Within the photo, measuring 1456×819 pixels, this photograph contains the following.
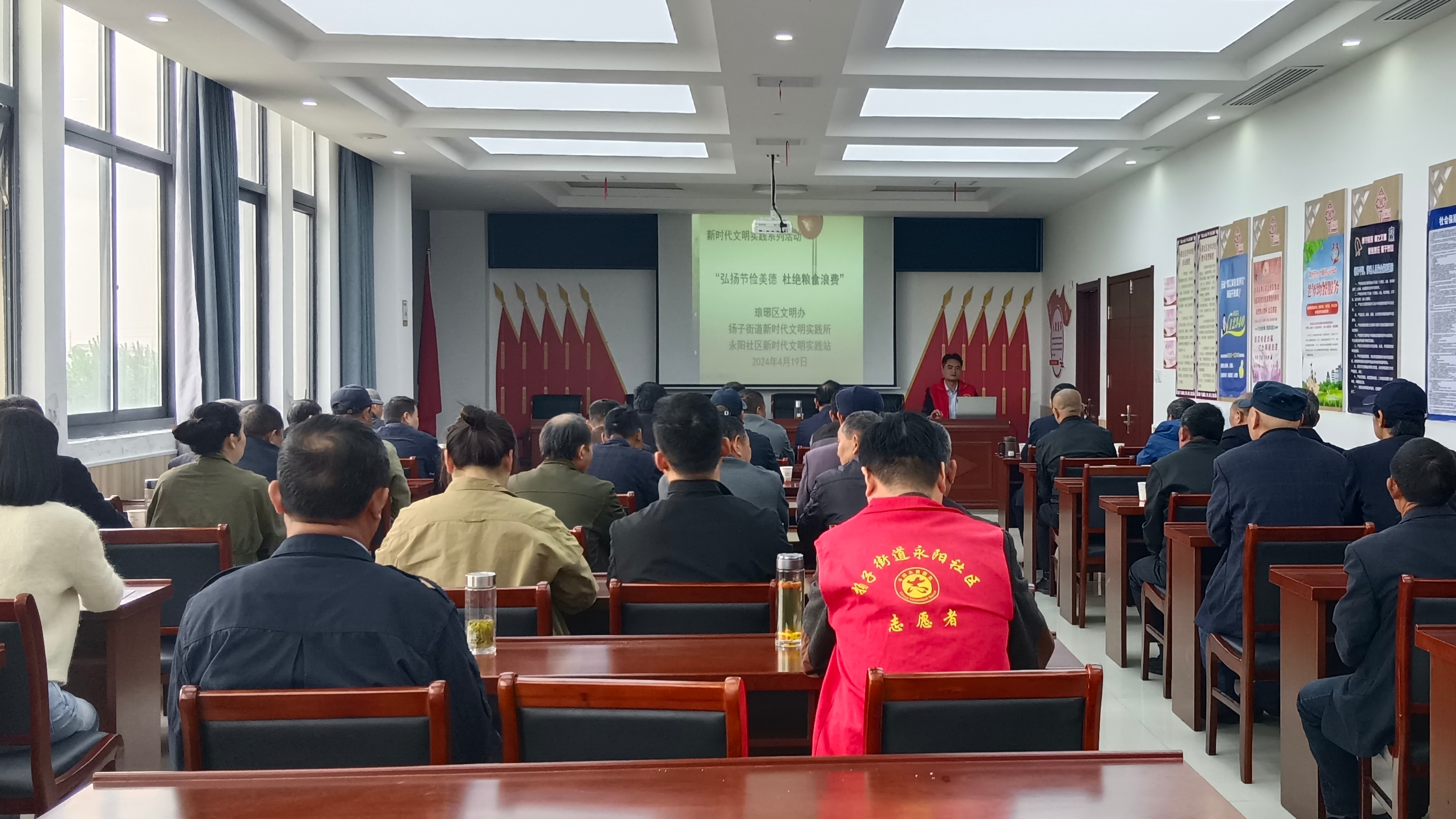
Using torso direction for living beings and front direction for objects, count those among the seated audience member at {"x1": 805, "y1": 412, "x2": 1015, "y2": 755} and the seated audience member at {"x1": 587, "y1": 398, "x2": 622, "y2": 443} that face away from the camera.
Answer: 2

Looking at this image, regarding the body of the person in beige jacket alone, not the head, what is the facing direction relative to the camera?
away from the camera

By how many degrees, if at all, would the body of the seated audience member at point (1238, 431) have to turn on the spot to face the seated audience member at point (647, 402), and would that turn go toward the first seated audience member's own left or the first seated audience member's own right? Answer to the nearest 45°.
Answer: approximately 45° to the first seated audience member's own left

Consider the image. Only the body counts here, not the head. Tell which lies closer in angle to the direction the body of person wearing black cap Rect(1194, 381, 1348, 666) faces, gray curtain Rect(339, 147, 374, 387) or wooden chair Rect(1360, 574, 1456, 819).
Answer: the gray curtain

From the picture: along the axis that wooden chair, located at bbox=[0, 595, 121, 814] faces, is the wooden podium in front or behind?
in front

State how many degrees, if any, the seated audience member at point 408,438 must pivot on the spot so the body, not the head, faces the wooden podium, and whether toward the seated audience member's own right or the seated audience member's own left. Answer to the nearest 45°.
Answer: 0° — they already face it

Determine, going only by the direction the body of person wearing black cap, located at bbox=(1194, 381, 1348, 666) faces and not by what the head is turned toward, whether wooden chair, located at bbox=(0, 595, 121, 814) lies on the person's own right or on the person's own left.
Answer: on the person's own left

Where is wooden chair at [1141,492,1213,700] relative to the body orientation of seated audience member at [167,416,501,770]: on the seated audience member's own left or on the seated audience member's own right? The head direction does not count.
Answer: on the seated audience member's own right

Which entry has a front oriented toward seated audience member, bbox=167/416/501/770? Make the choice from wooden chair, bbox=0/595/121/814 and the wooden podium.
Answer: the wooden podium

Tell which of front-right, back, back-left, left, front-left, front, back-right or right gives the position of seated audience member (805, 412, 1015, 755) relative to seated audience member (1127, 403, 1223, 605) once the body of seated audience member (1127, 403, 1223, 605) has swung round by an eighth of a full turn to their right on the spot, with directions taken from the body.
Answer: back

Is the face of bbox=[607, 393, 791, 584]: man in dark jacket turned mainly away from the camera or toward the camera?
away from the camera

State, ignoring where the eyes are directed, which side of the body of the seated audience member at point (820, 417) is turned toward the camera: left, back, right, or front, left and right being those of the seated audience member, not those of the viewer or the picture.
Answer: back

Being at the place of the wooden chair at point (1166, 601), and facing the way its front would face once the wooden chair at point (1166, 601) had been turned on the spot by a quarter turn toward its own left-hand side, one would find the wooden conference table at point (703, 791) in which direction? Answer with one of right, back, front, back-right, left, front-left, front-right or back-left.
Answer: front-left

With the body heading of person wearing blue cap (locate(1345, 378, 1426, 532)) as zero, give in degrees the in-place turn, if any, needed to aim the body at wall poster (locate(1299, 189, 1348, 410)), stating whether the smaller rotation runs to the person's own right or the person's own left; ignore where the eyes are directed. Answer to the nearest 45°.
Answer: approximately 45° to the person's own right

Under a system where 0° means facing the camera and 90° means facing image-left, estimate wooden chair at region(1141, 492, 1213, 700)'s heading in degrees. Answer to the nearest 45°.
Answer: approximately 135°

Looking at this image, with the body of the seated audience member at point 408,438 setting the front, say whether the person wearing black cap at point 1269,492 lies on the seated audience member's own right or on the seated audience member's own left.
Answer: on the seated audience member's own right
